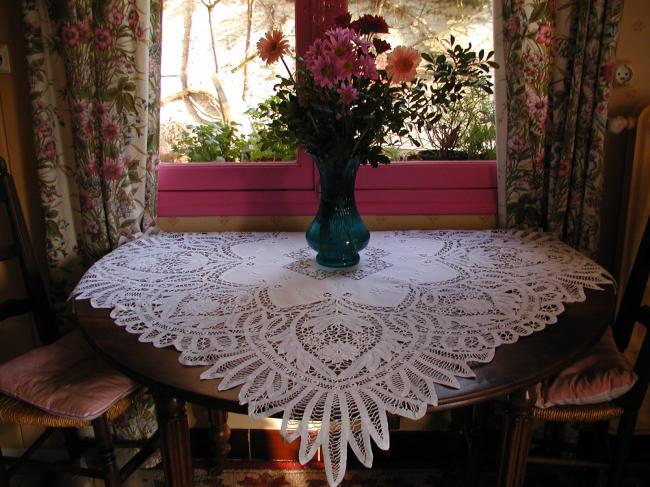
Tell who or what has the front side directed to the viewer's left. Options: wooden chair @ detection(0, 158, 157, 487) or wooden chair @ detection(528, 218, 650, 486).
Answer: wooden chair @ detection(528, 218, 650, 486)

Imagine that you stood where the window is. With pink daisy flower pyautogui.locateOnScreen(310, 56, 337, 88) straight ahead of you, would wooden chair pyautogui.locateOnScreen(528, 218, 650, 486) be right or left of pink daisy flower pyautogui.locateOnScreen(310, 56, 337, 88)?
left

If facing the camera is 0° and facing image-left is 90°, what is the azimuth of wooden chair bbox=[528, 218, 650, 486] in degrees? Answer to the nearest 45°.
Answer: approximately 90°

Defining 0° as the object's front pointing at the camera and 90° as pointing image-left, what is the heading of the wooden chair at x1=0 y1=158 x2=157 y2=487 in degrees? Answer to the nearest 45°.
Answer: approximately 315°

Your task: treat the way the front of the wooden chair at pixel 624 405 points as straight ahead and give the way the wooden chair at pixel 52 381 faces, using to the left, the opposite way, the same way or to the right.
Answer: the opposite way

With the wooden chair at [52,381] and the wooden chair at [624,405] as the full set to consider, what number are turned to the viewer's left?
1
